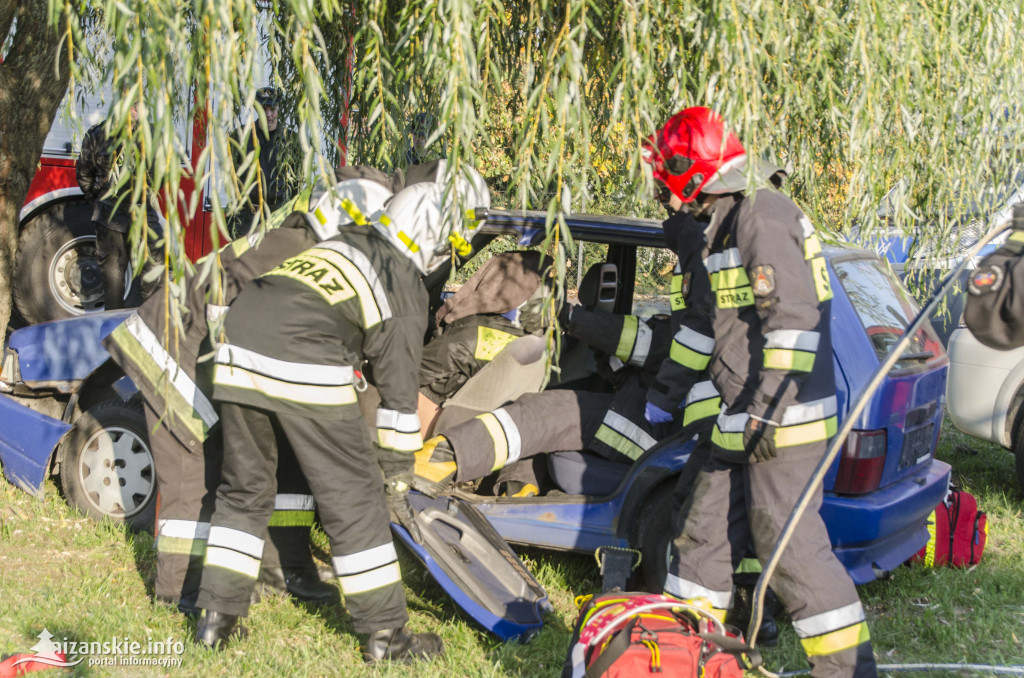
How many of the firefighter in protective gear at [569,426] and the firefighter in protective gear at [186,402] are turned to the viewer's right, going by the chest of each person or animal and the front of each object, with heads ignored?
1

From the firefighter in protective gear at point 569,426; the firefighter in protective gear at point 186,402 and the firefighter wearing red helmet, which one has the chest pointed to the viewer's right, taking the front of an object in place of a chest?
the firefighter in protective gear at point 186,402

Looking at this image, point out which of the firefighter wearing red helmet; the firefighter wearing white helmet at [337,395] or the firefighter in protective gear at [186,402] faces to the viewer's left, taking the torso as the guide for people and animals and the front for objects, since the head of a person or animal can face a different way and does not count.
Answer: the firefighter wearing red helmet

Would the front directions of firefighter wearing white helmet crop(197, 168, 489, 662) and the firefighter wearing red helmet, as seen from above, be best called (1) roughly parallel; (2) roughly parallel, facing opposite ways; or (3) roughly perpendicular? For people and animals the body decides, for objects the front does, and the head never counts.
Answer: roughly perpendicular

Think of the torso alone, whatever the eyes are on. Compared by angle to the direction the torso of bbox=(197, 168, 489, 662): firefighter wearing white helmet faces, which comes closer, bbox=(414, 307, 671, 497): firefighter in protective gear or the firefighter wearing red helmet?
the firefighter in protective gear

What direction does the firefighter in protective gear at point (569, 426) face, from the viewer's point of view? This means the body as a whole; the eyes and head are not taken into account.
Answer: to the viewer's left

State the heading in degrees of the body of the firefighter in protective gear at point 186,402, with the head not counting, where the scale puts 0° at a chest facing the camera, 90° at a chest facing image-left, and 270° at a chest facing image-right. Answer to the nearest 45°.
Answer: approximately 270°

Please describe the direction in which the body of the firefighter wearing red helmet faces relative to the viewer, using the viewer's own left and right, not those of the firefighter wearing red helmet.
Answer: facing to the left of the viewer
